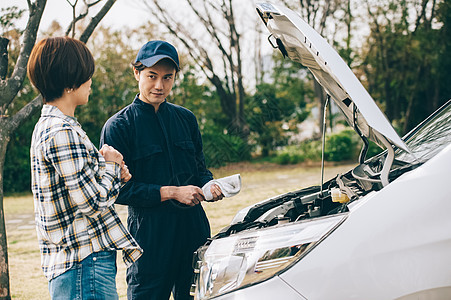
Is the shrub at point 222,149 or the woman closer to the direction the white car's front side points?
the woman

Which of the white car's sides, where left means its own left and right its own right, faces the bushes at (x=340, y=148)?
right

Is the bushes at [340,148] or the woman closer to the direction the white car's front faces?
the woman

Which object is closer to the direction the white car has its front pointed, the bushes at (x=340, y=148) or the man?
the man

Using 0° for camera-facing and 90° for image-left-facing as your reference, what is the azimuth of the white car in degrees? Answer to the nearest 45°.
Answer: approximately 90°

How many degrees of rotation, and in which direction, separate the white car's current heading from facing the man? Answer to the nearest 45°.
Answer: approximately 45° to its right

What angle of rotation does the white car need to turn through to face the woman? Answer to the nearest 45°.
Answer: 0° — it already faces them

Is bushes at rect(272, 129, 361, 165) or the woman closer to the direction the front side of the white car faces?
the woman
